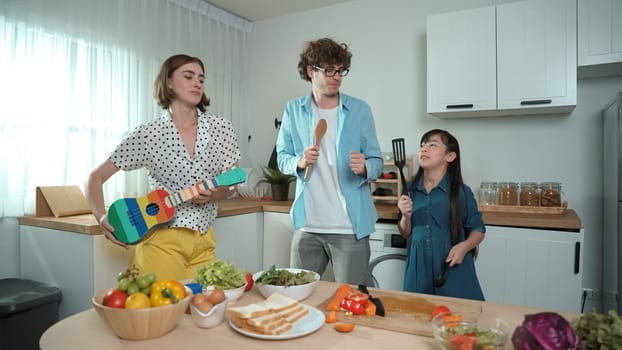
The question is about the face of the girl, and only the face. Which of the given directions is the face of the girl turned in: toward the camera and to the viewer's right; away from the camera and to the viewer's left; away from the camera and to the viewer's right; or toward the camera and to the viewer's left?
toward the camera and to the viewer's left

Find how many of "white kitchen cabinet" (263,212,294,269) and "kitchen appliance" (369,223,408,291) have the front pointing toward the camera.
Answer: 2

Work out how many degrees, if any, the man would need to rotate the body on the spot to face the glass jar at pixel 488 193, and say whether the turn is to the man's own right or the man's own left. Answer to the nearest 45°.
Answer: approximately 135° to the man's own left

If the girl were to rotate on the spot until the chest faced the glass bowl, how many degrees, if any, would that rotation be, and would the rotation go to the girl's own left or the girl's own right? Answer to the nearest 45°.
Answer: approximately 45° to the girl's own left

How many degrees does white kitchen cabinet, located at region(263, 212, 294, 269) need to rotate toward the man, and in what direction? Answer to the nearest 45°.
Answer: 0° — it already faces them

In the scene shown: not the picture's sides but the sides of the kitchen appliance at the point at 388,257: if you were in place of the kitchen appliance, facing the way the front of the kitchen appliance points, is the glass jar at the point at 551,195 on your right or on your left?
on your left

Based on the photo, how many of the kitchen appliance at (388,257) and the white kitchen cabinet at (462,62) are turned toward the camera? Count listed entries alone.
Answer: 2

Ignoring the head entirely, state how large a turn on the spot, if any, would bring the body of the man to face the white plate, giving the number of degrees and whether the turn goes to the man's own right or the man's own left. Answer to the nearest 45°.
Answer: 0° — they already face it

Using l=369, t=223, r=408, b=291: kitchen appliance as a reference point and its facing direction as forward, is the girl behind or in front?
in front

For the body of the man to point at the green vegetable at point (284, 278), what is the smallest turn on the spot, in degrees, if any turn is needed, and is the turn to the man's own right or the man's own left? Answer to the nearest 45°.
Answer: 0° — they already face it

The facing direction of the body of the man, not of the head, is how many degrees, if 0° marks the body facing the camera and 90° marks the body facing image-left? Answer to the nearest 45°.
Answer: approximately 0°

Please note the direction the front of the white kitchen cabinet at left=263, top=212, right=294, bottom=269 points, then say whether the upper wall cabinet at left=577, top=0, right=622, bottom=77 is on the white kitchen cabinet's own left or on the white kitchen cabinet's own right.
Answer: on the white kitchen cabinet's own left

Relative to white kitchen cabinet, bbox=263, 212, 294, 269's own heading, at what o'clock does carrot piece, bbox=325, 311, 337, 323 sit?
The carrot piece is roughly at 12 o'clock from the white kitchen cabinet.
